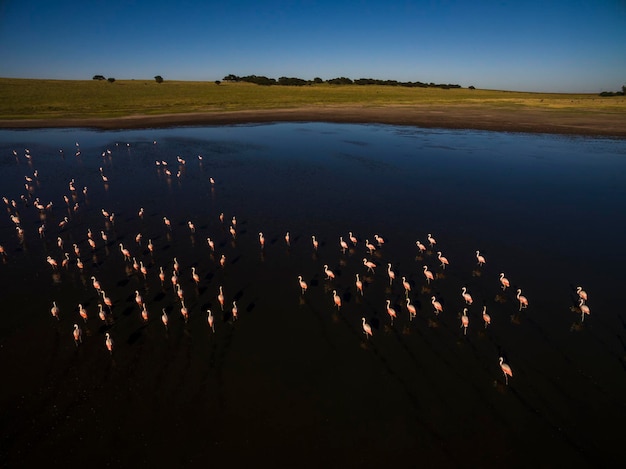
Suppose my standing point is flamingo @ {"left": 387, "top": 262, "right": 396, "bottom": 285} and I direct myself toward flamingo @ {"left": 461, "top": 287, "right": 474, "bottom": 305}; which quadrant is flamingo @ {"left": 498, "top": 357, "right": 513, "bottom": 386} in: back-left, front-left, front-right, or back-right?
front-right

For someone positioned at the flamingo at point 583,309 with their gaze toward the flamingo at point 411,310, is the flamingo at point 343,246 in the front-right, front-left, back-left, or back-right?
front-right

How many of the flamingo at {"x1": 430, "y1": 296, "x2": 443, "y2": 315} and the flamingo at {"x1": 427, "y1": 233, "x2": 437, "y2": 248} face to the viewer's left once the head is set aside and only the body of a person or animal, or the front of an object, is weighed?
2

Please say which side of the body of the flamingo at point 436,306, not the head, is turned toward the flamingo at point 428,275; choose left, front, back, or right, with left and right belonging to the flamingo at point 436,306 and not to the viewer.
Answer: right

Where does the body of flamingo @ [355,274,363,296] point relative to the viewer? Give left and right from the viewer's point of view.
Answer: facing away from the viewer and to the left of the viewer

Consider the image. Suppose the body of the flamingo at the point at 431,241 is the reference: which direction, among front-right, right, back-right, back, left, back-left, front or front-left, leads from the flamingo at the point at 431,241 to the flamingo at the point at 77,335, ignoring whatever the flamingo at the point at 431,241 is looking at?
front-left

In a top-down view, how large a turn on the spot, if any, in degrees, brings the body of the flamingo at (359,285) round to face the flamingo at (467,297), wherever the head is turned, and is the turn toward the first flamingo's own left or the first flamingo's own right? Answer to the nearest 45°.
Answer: approximately 135° to the first flamingo's own right

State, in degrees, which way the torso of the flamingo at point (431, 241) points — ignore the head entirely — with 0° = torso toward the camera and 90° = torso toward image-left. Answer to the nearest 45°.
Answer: approximately 90°

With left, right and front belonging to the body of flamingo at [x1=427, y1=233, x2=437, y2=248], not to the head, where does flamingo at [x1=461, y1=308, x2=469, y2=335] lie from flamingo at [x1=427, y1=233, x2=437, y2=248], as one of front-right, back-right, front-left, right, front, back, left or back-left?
left
